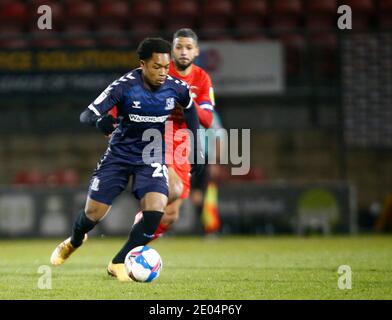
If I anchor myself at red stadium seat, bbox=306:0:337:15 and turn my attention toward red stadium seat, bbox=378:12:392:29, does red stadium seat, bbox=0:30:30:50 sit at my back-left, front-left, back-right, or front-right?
back-right

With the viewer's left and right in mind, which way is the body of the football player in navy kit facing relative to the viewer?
facing the viewer and to the right of the viewer

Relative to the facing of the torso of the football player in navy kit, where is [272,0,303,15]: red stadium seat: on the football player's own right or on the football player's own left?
on the football player's own left

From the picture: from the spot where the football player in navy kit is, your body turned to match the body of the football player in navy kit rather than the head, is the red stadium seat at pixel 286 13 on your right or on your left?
on your left

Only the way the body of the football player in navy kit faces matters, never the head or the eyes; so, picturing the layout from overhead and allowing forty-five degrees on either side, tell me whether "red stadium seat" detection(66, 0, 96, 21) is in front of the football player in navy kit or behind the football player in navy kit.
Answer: behind
